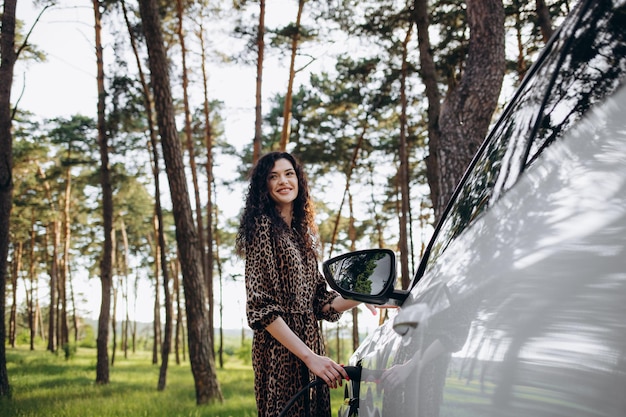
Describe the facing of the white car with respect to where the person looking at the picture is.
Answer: facing away from the viewer and to the left of the viewer

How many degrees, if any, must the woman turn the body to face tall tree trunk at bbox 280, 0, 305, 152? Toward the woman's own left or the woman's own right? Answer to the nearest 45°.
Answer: approximately 135° to the woman's own left

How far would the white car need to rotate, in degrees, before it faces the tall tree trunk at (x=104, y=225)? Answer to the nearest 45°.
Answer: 0° — it already faces it

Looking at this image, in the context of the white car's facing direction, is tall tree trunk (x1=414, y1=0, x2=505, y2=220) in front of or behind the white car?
in front

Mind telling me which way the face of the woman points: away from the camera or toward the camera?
toward the camera

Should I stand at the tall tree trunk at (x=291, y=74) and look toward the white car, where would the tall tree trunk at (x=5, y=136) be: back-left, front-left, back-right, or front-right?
front-right

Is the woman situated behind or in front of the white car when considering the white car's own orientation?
in front

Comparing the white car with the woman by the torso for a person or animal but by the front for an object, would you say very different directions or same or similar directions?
very different directions

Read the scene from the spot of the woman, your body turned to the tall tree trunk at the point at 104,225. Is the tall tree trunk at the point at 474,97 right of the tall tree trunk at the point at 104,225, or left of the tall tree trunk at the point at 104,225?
right

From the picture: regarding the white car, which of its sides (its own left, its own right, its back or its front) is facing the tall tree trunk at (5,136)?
front

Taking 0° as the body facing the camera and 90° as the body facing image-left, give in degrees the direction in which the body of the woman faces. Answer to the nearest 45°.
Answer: approximately 315°
